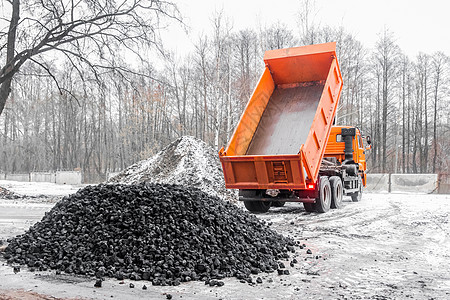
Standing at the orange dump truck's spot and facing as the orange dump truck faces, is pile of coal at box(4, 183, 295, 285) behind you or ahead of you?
behind

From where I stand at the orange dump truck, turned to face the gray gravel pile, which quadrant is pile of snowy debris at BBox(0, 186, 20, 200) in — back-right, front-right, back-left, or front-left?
front-left

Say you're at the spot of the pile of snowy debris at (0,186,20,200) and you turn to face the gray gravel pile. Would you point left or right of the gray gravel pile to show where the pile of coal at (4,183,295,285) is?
right

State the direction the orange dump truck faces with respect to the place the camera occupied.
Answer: facing away from the viewer and to the right of the viewer

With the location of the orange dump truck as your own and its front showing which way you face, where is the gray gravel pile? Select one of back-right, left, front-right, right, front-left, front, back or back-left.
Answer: left

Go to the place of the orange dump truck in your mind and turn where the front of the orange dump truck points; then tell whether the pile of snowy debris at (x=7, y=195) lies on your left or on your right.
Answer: on your left
